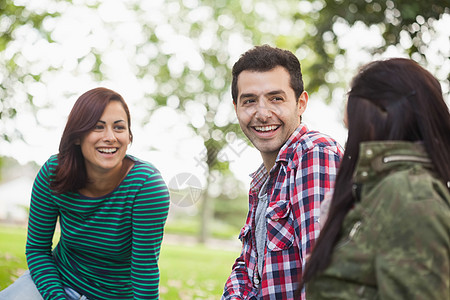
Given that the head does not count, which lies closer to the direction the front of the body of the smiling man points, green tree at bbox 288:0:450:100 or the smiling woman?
the smiling woman

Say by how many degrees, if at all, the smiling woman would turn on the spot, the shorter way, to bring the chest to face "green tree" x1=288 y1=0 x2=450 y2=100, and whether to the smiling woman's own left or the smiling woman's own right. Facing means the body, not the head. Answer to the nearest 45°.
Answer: approximately 135° to the smiling woman's own left

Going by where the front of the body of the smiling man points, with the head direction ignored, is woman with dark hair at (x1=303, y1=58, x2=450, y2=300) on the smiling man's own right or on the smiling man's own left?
on the smiling man's own left

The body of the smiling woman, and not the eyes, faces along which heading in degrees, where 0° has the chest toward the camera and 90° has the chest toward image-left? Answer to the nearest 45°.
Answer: approximately 0°

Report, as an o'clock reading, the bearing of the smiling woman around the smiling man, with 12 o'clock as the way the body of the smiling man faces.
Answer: The smiling woman is roughly at 2 o'clock from the smiling man.

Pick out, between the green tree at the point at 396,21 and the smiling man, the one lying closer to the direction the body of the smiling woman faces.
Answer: the smiling man

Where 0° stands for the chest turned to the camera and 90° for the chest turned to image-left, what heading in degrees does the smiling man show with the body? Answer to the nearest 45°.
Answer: approximately 45°

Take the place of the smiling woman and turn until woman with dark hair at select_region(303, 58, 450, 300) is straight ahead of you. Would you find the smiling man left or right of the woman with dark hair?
left

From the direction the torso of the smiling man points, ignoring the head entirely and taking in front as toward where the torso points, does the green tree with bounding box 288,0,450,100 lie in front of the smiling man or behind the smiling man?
behind

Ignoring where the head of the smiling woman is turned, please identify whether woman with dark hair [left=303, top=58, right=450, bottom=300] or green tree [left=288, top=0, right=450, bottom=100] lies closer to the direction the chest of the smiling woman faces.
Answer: the woman with dark hair

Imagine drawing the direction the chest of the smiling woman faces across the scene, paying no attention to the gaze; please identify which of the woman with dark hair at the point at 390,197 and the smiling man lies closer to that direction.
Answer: the woman with dark hair
